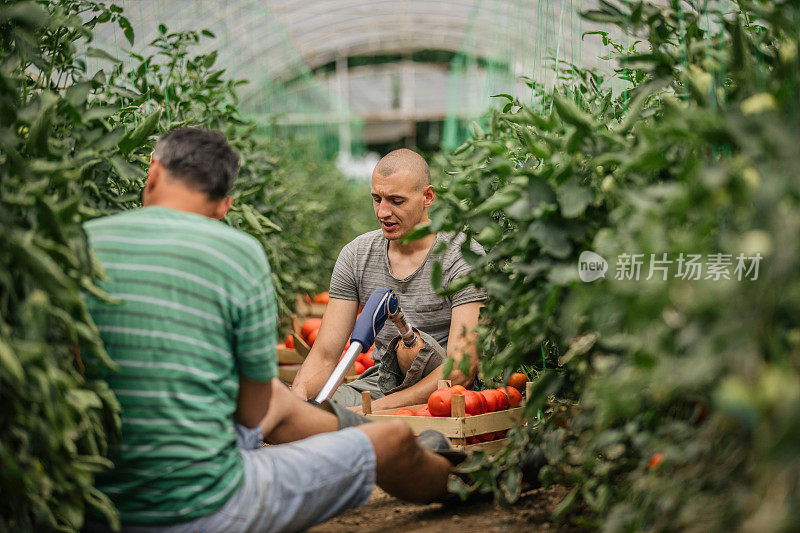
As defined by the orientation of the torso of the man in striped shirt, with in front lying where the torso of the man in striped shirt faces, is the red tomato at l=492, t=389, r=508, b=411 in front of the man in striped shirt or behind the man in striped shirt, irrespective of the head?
in front

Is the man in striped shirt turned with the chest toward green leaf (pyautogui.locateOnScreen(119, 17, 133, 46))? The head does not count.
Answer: no

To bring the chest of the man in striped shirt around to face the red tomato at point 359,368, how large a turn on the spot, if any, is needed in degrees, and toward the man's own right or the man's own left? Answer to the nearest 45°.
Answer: approximately 45° to the man's own left

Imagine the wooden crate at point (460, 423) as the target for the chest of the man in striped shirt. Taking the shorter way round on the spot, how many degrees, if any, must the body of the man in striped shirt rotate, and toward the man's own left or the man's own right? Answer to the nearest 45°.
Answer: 0° — they already face it

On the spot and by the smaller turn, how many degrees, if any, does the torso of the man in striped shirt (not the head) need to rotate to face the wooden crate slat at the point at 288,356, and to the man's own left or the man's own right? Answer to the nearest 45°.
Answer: approximately 45° to the man's own left

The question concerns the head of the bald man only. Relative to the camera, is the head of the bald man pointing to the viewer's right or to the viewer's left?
to the viewer's left

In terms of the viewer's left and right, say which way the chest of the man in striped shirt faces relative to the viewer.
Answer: facing away from the viewer and to the right of the viewer

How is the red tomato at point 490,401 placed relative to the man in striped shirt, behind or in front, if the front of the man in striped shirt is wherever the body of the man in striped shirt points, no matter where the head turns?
in front
